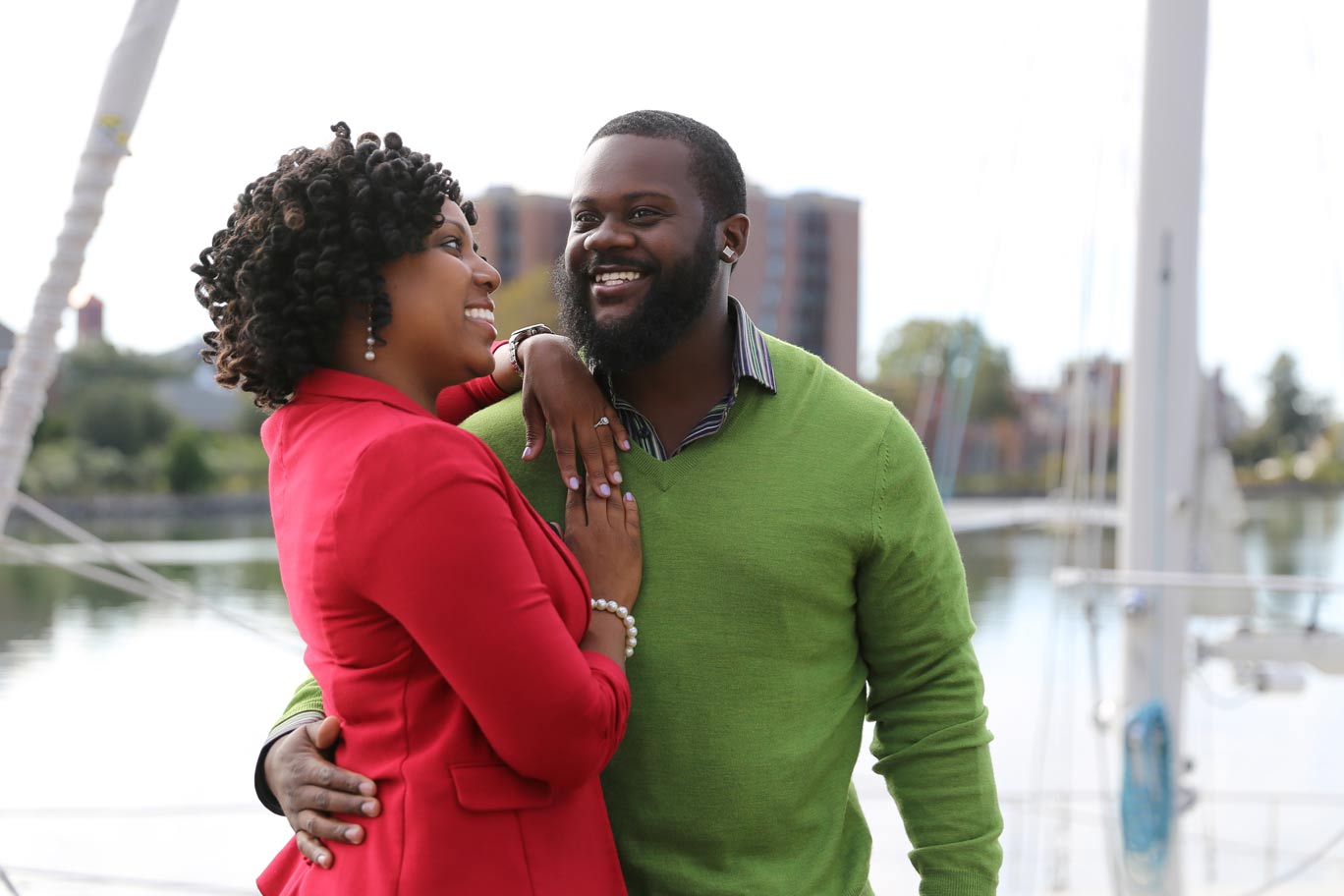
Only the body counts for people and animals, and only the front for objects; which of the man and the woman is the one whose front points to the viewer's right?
the woman

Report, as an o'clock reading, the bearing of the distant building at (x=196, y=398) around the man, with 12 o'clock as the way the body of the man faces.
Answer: The distant building is roughly at 4 o'clock from the man.

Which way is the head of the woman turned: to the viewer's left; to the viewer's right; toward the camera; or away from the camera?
to the viewer's right

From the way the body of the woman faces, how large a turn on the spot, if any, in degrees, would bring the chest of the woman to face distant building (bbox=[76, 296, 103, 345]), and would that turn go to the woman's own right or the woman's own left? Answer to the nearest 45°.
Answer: approximately 90° to the woman's own left

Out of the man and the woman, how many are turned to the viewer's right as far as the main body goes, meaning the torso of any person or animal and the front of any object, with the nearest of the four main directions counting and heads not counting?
1

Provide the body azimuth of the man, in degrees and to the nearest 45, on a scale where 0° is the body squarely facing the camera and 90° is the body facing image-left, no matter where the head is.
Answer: approximately 45°

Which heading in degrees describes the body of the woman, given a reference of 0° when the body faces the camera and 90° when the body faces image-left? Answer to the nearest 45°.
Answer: approximately 270°

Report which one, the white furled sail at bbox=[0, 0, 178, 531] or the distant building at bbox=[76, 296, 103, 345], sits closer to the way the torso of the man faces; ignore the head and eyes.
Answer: the white furled sail

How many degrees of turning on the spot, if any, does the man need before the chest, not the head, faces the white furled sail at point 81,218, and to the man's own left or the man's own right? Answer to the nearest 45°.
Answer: approximately 90° to the man's own right
